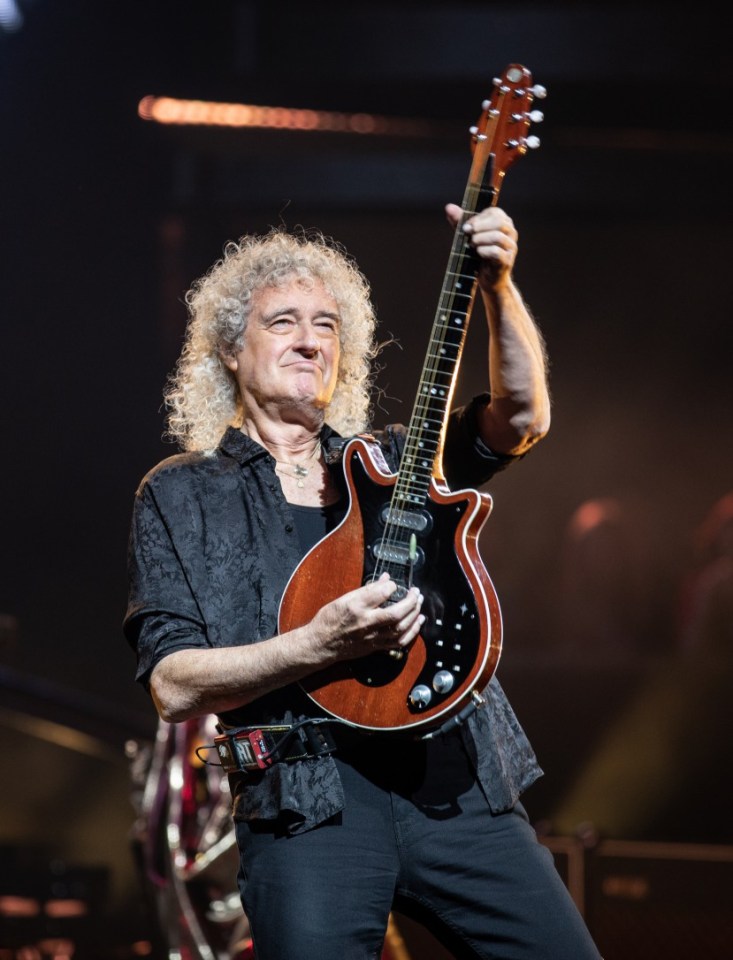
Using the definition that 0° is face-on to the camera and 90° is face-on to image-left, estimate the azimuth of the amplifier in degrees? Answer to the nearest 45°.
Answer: approximately 0°

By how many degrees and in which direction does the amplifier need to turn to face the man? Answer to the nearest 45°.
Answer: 0° — it already faces them

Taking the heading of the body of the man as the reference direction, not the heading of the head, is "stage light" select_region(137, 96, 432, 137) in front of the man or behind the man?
behind

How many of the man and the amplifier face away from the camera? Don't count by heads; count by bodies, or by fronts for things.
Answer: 0
